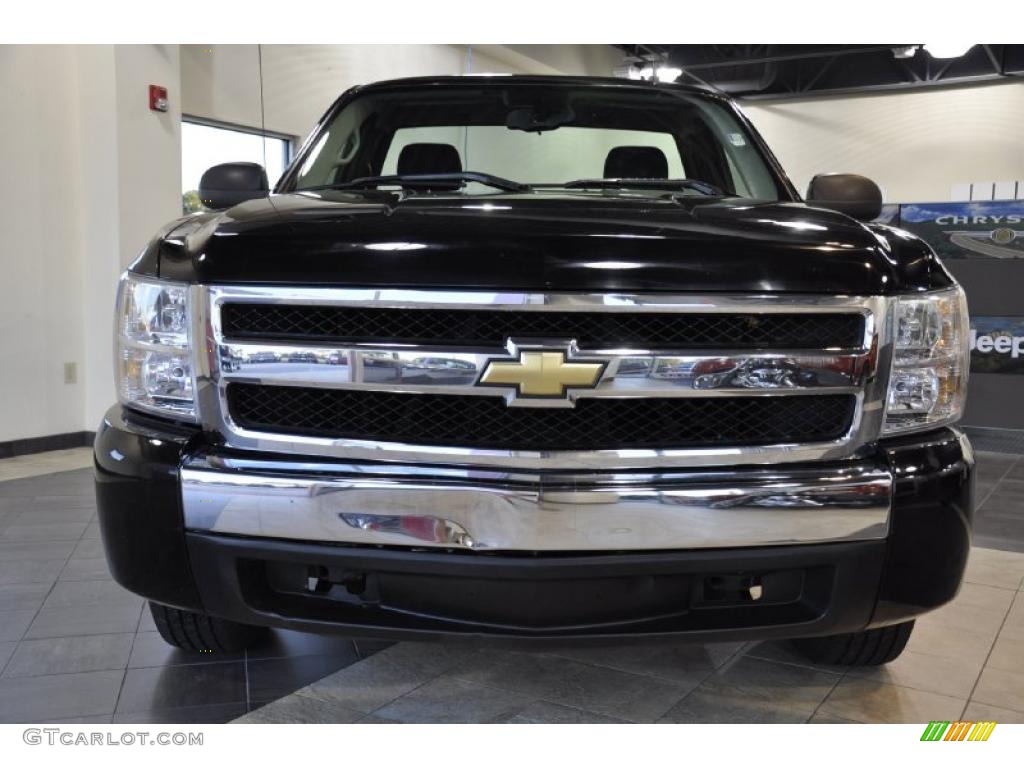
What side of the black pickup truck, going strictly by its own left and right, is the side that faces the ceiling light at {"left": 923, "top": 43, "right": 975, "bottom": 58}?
back

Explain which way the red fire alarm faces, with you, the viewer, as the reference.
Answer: facing the viewer and to the right of the viewer

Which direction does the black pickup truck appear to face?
toward the camera

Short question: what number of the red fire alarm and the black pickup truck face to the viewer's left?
0

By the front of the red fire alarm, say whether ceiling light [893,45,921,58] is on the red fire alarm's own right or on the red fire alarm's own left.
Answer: on the red fire alarm's own left

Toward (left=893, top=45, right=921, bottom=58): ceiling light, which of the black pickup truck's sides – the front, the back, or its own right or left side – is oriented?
back
